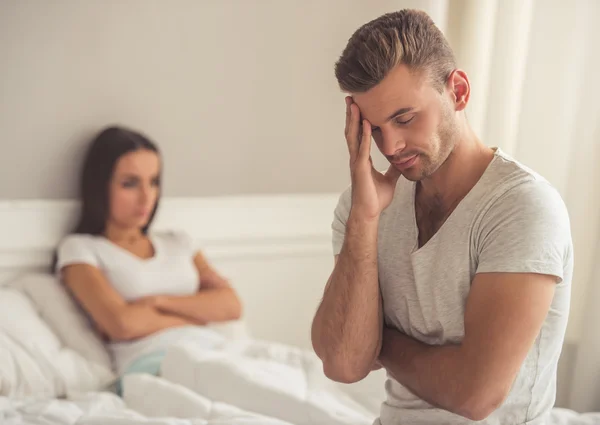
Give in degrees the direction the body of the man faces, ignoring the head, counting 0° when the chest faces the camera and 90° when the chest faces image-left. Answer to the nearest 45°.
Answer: approximately 45°

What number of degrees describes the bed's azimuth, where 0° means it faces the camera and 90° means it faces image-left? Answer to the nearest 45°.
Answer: approximately 0°
